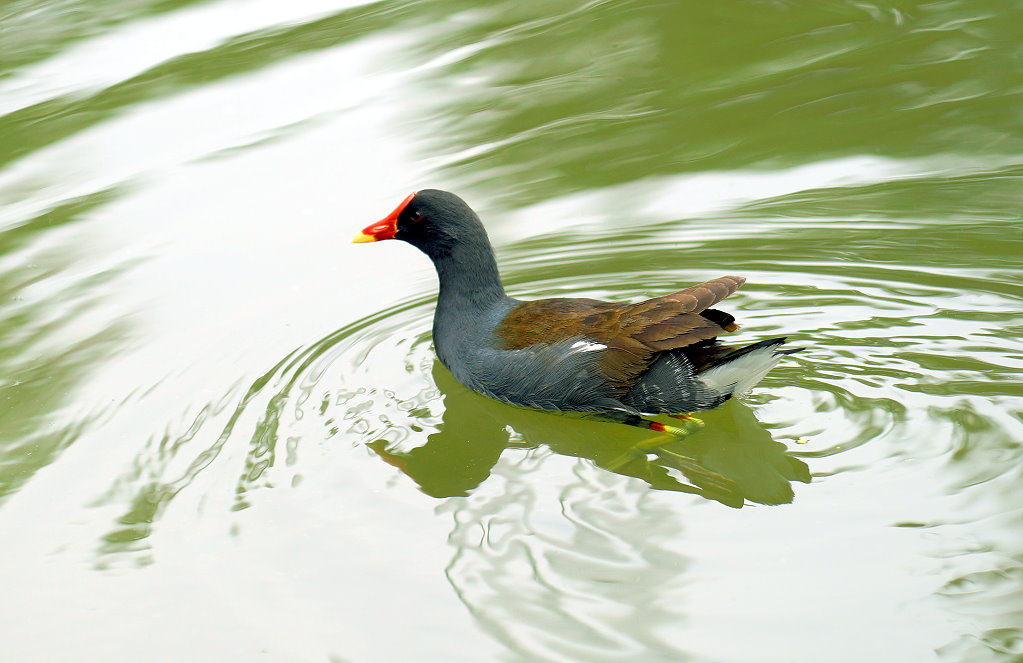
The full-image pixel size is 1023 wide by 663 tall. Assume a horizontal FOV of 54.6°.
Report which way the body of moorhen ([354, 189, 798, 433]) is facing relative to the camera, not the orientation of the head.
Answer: to the viewer's left
